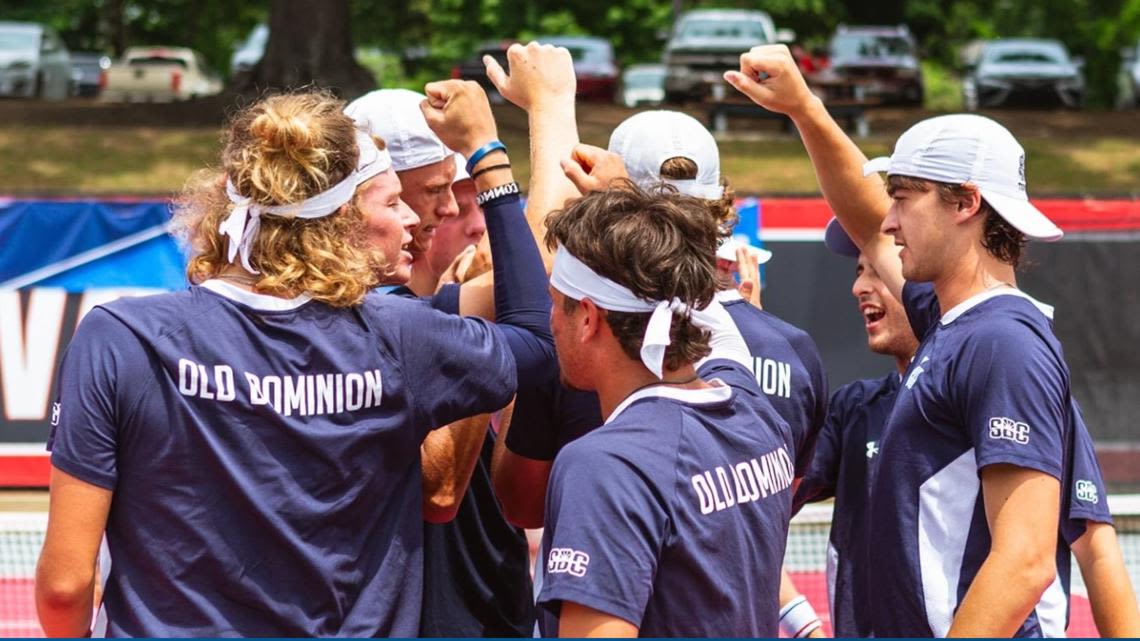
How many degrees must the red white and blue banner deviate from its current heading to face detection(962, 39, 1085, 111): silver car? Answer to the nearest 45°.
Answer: approximately 180°

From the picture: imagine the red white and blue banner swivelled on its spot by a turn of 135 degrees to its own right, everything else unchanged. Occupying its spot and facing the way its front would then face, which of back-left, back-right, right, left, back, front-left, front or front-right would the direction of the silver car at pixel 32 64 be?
front

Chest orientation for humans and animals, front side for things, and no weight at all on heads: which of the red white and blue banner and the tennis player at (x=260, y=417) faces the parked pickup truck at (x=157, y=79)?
the tennis player

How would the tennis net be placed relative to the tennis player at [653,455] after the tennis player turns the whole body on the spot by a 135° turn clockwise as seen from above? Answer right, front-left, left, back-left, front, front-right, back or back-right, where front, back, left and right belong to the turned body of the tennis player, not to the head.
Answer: left

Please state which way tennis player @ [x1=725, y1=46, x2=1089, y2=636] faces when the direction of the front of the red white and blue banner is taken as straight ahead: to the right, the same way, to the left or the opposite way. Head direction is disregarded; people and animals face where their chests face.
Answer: to the right

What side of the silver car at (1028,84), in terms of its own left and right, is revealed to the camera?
front

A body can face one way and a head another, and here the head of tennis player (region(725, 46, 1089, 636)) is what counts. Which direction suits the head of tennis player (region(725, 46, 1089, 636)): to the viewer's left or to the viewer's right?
to the viewer's left

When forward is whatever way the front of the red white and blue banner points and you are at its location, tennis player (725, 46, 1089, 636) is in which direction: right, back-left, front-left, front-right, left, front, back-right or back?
front

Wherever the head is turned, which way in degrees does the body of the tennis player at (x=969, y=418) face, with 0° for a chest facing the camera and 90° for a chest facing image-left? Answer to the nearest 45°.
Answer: approximately 90°

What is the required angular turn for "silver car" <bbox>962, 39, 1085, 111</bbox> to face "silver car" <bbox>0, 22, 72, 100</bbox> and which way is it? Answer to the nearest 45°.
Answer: approximately 90° to its right

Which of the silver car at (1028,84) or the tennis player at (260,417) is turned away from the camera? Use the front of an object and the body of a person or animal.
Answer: the tennis player

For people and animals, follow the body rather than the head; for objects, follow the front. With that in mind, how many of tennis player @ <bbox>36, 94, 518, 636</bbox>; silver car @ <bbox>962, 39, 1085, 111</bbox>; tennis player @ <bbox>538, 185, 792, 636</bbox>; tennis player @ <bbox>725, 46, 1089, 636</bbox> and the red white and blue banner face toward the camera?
2

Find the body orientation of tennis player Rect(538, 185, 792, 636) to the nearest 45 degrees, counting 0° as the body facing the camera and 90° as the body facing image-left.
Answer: approximately 135°

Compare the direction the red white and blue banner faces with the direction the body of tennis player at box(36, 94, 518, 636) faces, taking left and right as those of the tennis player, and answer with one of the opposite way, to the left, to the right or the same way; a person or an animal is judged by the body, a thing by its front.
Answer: the opposite way

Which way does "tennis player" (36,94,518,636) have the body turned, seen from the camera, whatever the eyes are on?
away from the camera
